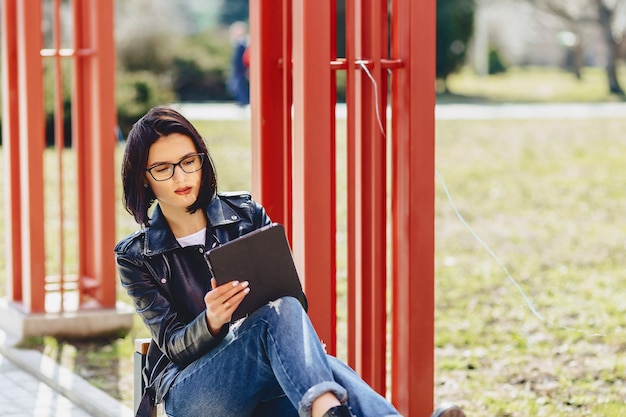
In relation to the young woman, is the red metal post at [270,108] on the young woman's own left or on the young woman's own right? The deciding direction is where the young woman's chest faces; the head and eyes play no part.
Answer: on the young woman's own left

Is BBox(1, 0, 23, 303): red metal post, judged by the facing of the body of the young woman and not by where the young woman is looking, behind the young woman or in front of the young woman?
behind

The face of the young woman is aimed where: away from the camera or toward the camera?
toward the camera

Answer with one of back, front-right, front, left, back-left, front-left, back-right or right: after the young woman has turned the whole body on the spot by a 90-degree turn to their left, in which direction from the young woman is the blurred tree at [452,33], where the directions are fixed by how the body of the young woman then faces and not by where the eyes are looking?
front-left

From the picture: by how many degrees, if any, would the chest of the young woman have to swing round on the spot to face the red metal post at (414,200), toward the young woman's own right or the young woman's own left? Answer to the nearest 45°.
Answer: approximately 90° to the young woman's own left

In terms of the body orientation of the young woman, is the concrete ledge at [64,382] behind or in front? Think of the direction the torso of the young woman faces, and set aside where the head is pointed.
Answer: behind

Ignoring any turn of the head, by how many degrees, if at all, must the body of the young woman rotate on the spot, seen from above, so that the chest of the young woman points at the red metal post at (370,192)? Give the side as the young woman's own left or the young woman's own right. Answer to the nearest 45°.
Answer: approximately 90° to the young woman's own left

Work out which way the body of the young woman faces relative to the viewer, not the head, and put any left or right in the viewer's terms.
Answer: facing the viewer and to the right of the viewer
